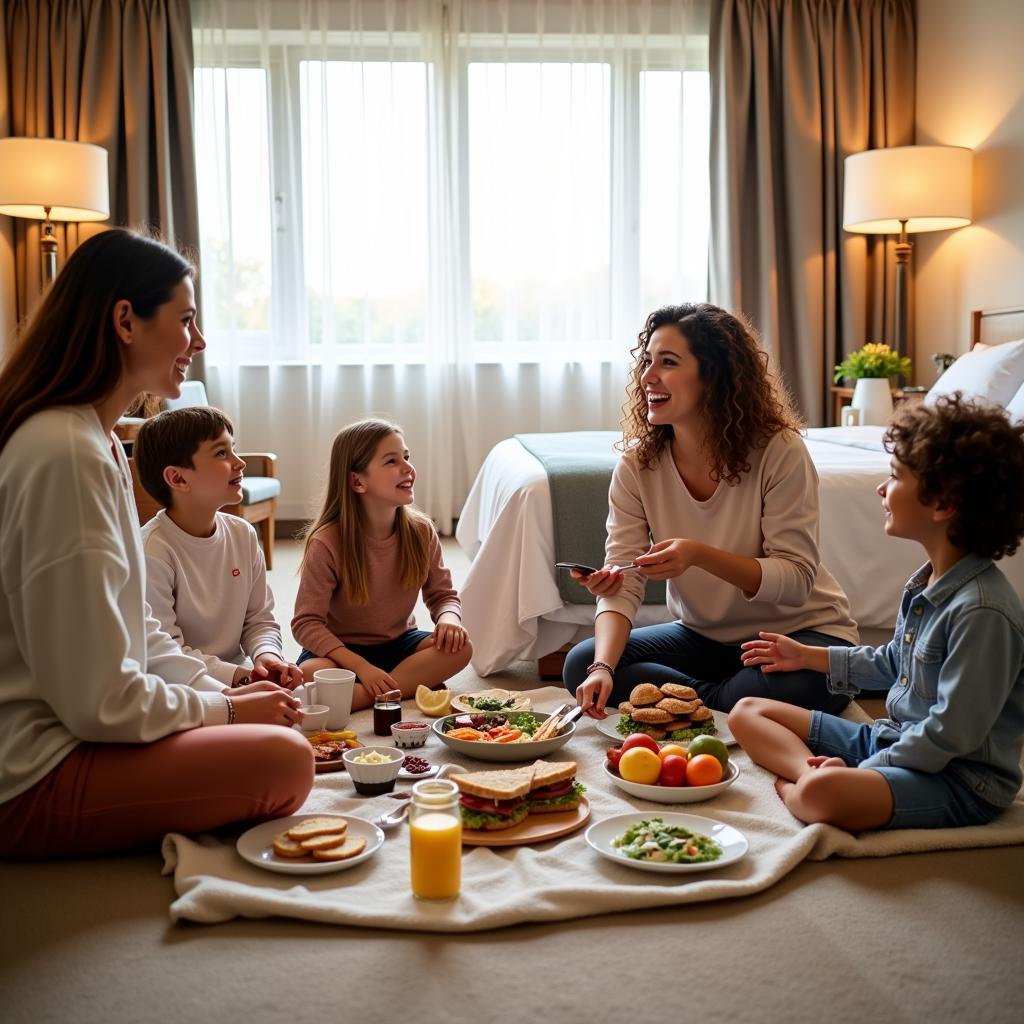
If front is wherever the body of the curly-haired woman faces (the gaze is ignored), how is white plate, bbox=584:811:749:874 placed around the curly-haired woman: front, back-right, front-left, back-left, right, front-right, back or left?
front-left

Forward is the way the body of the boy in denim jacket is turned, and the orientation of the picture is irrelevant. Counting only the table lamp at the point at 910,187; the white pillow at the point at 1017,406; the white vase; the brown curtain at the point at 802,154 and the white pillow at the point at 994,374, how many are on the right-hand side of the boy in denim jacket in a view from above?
5

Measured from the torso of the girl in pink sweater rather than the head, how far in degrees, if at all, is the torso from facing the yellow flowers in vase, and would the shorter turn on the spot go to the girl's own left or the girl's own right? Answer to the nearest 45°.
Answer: approximately 90° to the girl's own left

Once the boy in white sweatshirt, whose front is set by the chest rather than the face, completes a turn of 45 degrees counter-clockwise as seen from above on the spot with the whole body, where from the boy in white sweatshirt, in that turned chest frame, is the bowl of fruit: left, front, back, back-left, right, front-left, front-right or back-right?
front-right

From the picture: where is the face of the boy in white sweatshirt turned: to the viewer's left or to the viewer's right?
to the viewer's right

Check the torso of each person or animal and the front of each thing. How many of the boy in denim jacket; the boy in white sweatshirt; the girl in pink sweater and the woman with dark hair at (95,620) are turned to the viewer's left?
1

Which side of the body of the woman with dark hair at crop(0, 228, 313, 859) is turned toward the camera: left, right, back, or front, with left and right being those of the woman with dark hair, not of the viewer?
right

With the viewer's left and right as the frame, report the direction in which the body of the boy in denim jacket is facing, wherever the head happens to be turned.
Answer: facing to the left of the viewer

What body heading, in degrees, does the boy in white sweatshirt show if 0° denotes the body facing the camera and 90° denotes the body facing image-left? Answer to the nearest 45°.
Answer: approximately 315°

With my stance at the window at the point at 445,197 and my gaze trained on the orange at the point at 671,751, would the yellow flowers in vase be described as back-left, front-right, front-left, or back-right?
front-left

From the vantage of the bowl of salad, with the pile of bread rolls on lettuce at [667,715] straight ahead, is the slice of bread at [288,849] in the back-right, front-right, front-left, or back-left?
back-right

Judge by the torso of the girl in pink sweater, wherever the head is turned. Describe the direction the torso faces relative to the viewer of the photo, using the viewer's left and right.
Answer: facing the viewer and to the right of the viewer
